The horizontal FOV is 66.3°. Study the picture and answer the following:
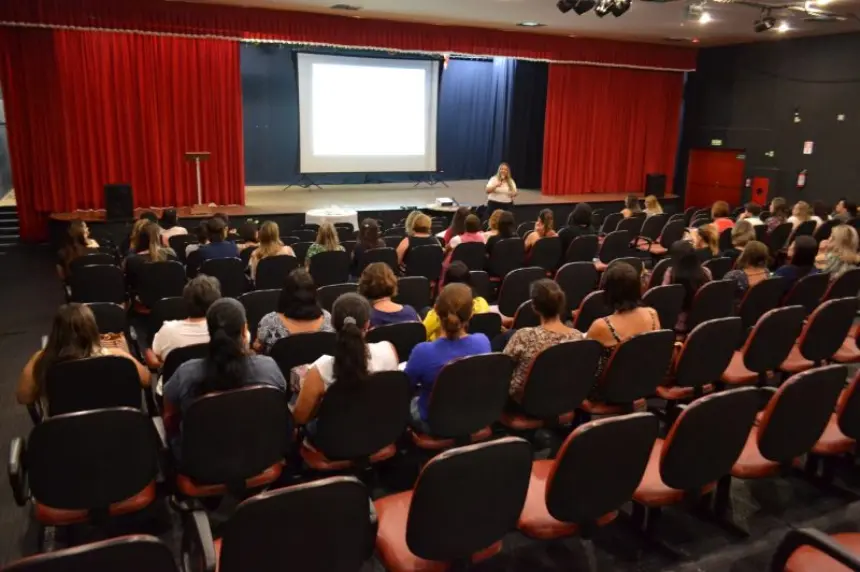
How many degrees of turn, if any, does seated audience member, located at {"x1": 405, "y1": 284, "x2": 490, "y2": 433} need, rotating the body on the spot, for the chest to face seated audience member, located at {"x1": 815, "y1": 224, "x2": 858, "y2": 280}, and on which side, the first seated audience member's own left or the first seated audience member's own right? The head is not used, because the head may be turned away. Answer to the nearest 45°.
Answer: approximately 45° to the first seated audience member's own right

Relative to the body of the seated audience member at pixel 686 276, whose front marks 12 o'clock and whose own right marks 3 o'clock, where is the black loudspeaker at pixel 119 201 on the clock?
The black loudspeaker is roughly at 11 o'clock from the seated audience member.

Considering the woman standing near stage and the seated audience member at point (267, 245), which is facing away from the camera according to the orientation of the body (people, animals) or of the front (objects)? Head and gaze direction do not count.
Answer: the seated audience member

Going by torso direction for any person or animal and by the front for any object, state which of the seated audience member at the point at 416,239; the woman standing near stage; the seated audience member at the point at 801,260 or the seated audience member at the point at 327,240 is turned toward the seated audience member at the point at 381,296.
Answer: the woman standing near stage

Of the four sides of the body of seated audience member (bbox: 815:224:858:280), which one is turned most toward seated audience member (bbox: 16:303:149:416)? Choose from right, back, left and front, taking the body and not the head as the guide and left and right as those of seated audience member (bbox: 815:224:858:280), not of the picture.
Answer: left

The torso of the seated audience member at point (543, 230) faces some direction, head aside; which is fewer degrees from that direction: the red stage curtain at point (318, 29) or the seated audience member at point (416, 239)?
the red stage curtain

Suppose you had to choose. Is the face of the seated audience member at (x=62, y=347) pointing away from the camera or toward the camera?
away from the camera

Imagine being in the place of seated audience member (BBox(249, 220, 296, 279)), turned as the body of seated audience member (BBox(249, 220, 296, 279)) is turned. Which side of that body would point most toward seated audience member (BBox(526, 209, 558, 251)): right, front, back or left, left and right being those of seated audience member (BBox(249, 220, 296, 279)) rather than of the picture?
right

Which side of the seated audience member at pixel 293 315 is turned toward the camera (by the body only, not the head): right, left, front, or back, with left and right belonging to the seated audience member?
back

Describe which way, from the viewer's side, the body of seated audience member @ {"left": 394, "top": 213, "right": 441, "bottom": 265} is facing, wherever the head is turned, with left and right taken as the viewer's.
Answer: facing away from the viewer

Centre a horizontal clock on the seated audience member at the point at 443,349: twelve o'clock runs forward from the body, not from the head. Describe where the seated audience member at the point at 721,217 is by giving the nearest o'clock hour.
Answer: the seated audience member at the point at 721,217 is roughly at 1 o'clock from the seated audience member at the point at 443,349.

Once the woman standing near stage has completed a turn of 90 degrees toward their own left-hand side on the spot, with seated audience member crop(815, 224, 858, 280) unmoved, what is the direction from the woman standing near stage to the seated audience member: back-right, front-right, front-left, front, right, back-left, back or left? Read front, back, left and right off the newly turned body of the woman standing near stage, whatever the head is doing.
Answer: front-right

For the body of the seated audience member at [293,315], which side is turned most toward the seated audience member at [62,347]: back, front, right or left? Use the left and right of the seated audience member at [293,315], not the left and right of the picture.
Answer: left

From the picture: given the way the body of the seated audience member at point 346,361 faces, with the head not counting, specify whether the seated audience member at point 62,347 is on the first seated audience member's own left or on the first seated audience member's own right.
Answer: on the first seated audience member's own left

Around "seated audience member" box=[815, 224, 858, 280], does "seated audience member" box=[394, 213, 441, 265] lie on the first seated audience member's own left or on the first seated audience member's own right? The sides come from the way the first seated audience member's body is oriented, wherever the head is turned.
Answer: on the first seated audience member's own left

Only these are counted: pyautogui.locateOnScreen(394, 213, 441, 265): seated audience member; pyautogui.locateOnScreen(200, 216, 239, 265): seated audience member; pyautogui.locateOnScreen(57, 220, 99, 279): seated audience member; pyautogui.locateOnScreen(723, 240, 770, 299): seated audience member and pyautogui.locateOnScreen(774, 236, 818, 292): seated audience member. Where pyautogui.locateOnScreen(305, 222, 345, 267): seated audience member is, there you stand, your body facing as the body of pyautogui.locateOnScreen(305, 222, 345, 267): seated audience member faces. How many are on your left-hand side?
2
